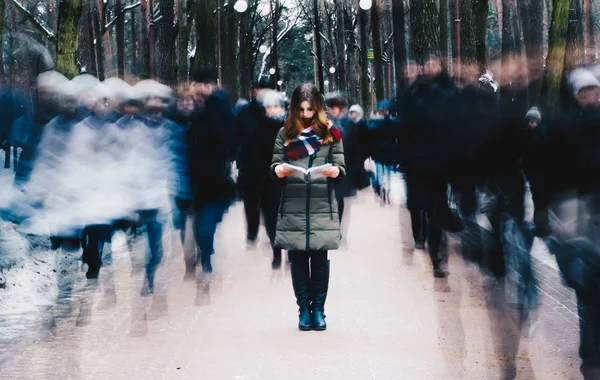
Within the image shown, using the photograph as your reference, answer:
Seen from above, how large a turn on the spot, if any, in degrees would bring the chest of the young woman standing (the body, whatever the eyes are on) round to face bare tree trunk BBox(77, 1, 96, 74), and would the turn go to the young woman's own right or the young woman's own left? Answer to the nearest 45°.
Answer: approximately 180°

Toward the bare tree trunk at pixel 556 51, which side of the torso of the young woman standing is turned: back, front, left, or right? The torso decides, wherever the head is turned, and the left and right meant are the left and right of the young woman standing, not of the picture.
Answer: back

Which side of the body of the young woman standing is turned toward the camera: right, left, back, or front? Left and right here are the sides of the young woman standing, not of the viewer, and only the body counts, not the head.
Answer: front

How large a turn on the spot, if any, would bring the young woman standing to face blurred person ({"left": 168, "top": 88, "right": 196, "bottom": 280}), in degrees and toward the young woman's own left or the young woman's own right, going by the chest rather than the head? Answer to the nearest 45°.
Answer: approximately 135° to the young woman's own right

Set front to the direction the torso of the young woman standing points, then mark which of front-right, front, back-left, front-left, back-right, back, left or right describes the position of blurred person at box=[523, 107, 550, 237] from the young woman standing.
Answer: left

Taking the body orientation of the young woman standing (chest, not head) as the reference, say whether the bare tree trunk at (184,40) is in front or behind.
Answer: behind
